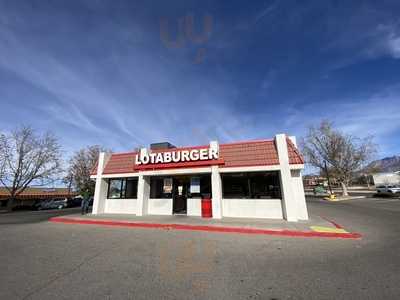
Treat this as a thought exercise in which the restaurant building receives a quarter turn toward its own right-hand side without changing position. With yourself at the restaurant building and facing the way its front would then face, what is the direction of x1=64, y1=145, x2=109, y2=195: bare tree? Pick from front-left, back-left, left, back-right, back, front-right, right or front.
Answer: front-right

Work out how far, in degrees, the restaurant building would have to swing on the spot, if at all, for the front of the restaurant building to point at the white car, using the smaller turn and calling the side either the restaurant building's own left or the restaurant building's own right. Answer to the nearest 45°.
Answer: approximately 135° to the restaurant building's own left

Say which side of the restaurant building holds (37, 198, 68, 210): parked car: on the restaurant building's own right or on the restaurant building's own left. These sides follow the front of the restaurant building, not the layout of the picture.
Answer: on the restaurant building's own right

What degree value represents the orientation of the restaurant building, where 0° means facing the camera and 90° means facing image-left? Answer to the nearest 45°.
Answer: approximately 0°
